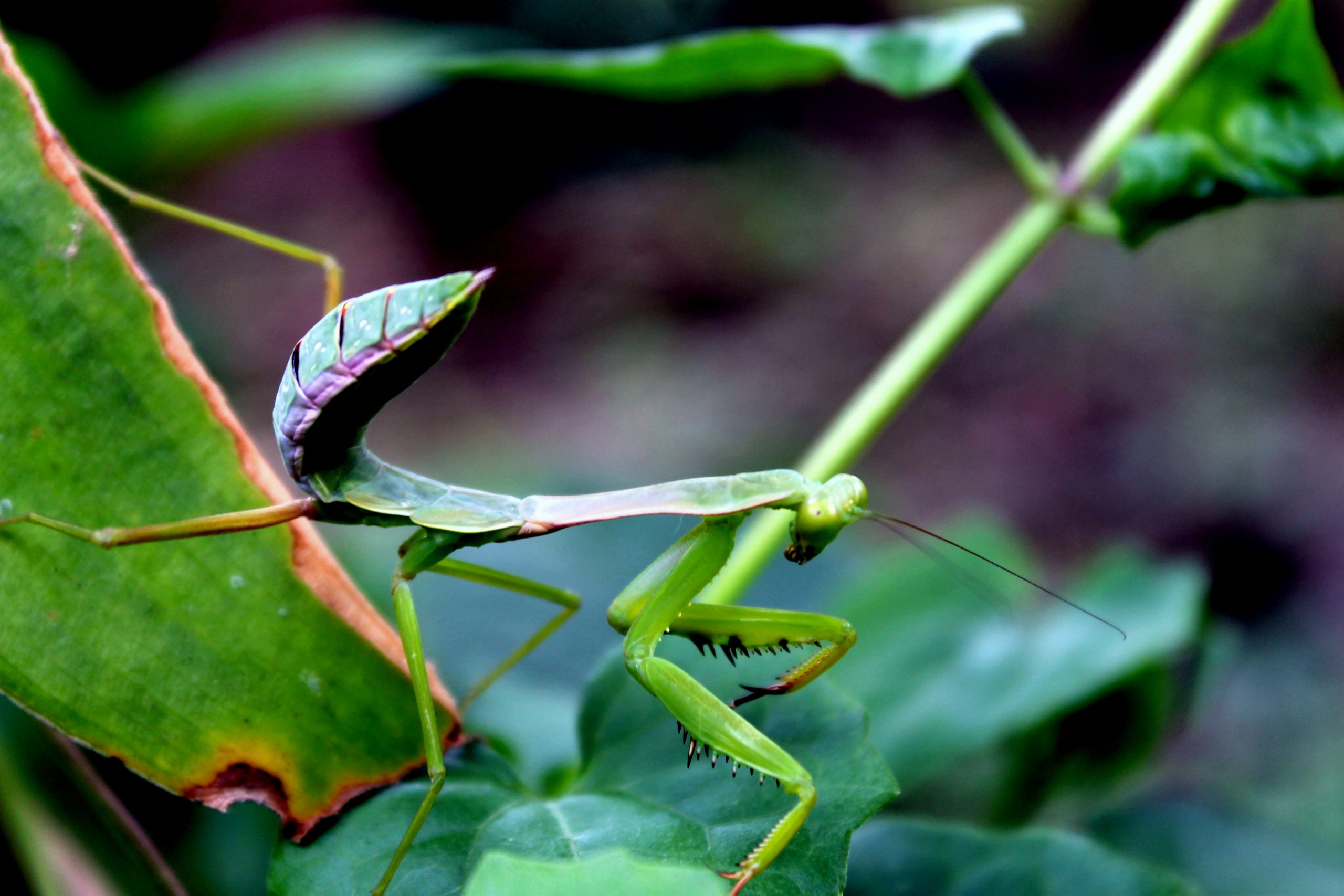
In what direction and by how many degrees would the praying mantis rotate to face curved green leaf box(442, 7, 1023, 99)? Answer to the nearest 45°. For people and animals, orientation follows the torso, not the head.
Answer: approximately 45° to its left

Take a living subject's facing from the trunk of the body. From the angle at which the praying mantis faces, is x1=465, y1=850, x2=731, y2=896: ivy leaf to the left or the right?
on its right

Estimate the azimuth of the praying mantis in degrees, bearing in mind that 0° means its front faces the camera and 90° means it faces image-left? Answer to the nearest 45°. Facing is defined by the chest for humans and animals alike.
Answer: approximately 270°
